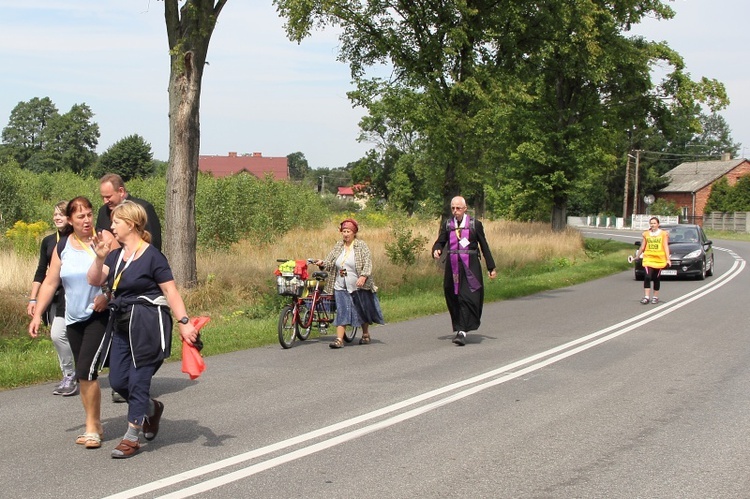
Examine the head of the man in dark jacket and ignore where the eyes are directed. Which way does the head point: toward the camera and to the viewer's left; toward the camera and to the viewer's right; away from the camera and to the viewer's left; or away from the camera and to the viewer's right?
toward the camera and to the viewer's left

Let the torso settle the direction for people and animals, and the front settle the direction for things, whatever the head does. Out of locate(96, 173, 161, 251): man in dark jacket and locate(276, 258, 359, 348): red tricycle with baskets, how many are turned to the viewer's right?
0

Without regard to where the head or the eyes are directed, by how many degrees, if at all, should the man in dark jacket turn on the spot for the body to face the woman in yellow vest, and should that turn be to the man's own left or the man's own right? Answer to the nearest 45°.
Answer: approximately 180°

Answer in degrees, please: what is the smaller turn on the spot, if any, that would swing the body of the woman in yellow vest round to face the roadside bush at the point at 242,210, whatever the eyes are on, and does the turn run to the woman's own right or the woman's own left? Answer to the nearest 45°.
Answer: approximately 90° to the woman's own right

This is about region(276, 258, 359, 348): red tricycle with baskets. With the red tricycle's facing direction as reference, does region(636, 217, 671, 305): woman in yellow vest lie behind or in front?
behind

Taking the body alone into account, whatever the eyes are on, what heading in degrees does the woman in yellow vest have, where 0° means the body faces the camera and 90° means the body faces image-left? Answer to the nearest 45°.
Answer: approximately 0°

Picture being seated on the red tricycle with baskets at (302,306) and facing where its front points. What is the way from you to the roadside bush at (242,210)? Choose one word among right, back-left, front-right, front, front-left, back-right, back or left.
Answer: back-right
